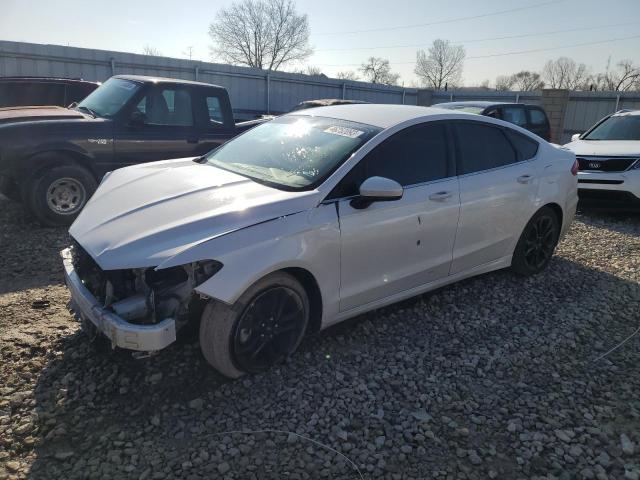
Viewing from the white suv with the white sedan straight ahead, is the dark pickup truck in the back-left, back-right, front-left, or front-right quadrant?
front-right

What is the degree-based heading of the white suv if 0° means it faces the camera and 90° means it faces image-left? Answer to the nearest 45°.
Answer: approximately 45°

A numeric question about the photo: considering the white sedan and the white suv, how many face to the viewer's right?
0

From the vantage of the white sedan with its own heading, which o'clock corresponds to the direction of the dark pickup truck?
The dark pickup truck is roughly at 3 o'clock from the white sedan.

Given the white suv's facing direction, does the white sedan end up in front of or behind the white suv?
in front

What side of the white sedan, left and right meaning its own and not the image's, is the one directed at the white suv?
back

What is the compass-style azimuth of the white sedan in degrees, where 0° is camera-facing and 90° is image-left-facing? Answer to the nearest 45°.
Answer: approximately 45°
